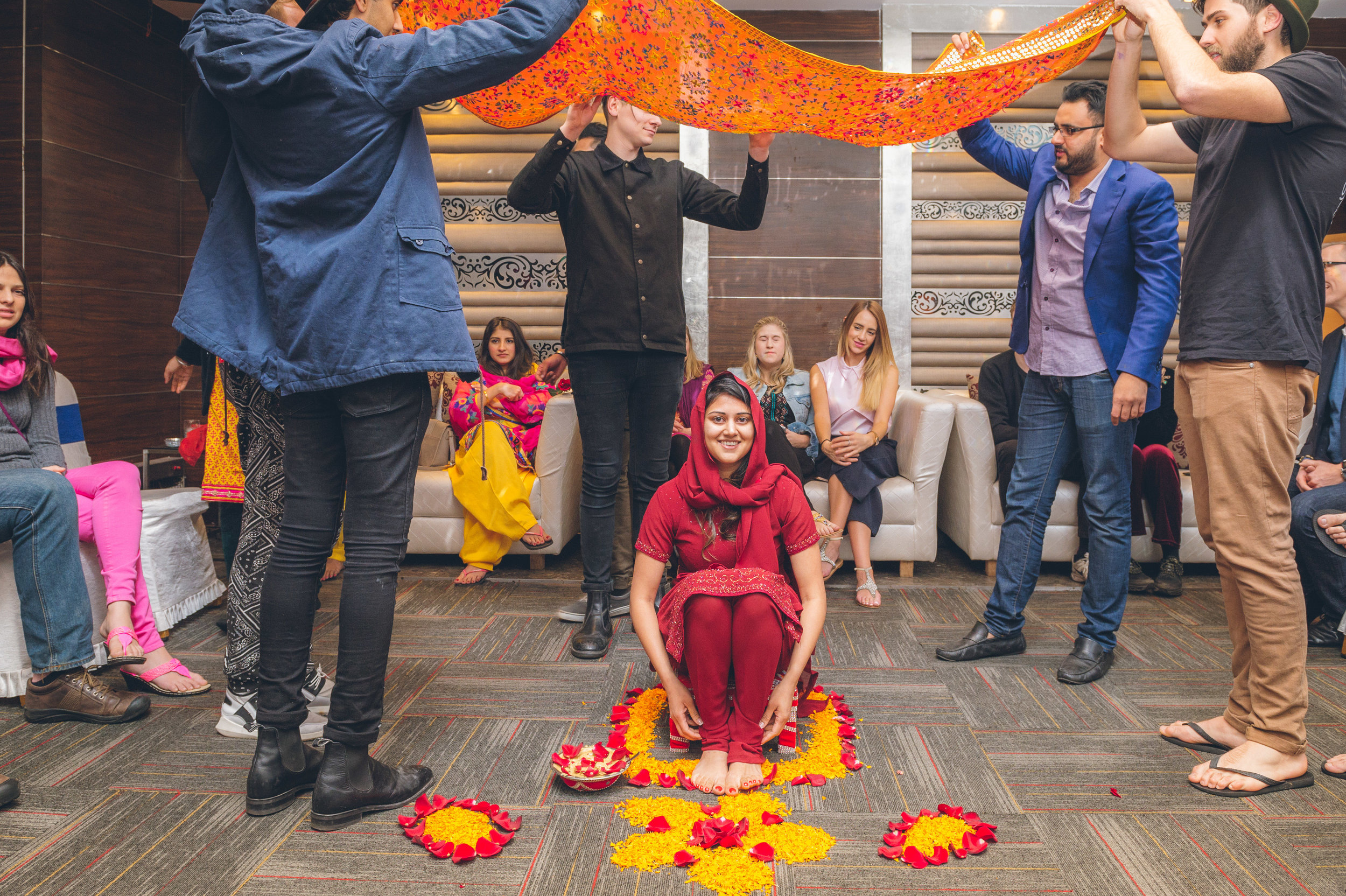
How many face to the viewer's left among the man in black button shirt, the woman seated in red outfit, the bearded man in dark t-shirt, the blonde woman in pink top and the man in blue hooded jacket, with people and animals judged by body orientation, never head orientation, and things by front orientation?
1

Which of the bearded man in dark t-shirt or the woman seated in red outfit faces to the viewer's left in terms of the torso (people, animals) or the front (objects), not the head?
the bearded man in dark t-shirt

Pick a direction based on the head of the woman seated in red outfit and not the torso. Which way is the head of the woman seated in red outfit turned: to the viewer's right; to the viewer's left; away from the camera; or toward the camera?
toward the camera

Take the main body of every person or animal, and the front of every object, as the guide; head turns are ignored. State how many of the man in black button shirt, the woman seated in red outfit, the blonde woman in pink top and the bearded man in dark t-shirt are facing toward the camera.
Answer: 3

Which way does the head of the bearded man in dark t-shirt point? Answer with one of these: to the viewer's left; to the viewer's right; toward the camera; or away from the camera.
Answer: to the viewer's left

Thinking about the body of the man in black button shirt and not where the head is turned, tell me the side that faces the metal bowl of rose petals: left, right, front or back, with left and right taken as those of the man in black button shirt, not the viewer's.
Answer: front

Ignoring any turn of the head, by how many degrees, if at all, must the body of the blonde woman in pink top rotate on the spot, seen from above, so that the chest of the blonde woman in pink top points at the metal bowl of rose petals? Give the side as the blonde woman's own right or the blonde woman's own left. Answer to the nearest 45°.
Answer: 0° — they already face it

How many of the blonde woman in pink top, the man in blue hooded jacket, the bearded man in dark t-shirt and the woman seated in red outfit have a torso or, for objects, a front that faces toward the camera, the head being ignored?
2

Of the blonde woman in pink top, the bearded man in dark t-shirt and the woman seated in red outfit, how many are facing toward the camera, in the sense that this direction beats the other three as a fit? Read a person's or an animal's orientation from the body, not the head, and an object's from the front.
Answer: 2

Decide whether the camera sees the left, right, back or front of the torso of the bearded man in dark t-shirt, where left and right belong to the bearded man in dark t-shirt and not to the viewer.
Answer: left

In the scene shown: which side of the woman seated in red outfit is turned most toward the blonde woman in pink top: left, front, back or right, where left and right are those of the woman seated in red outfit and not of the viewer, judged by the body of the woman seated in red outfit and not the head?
back

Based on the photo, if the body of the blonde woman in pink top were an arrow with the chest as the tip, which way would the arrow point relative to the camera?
toward the camera

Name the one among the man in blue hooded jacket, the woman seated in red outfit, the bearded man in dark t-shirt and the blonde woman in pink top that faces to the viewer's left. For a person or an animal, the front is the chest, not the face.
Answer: the bearded man in dark t-shirt

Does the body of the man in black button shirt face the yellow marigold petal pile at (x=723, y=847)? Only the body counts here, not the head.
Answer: yes

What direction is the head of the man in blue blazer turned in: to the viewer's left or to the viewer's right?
to the viewer's left

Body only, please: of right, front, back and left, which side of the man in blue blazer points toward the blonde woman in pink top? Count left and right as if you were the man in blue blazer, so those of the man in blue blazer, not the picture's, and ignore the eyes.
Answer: right

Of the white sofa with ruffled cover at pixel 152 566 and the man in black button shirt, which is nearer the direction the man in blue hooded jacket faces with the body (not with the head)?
the man in black button shirt

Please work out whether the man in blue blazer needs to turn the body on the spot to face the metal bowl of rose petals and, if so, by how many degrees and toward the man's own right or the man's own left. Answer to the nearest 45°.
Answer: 0° — they already face it
